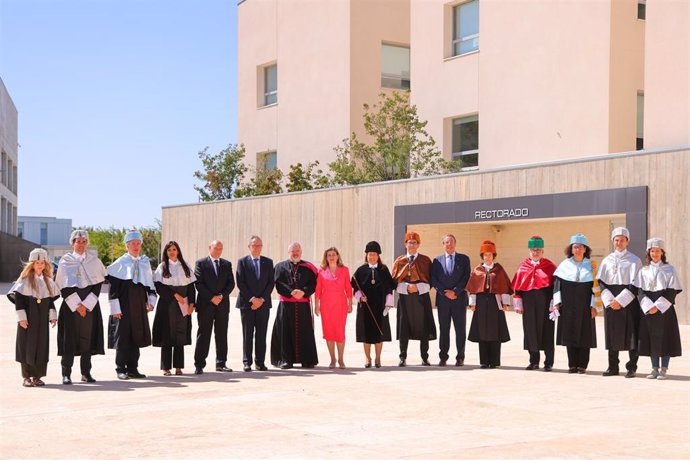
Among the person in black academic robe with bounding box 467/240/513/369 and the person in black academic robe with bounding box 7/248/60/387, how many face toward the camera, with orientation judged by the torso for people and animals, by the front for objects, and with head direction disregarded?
2

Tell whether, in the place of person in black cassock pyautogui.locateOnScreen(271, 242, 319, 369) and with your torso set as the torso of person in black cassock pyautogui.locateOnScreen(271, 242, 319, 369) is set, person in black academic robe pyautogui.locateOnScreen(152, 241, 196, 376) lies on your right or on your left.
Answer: on your right

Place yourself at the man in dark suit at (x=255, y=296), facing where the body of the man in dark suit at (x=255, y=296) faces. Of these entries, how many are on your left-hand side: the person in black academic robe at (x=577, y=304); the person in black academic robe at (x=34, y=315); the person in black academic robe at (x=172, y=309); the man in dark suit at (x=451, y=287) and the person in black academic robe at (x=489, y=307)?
3

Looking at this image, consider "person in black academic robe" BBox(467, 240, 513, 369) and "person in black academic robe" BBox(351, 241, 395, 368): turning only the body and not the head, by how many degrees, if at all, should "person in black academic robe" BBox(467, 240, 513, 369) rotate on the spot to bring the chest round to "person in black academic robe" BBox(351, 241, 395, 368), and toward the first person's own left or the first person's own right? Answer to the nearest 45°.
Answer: approximately 90° to the first person's own right

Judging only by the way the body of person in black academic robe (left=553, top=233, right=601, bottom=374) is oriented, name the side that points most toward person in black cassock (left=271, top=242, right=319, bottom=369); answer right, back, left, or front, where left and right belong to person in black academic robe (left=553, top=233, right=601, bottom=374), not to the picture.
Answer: right

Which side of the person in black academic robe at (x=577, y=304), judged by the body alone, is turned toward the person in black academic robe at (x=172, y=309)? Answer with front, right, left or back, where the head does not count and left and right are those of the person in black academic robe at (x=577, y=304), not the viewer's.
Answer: right

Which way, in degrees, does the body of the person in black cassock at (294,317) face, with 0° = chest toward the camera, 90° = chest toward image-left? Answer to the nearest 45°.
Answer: approximately 0°

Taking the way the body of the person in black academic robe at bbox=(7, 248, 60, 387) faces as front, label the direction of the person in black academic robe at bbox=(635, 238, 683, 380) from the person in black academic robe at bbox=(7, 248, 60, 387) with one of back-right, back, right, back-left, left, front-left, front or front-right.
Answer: left
